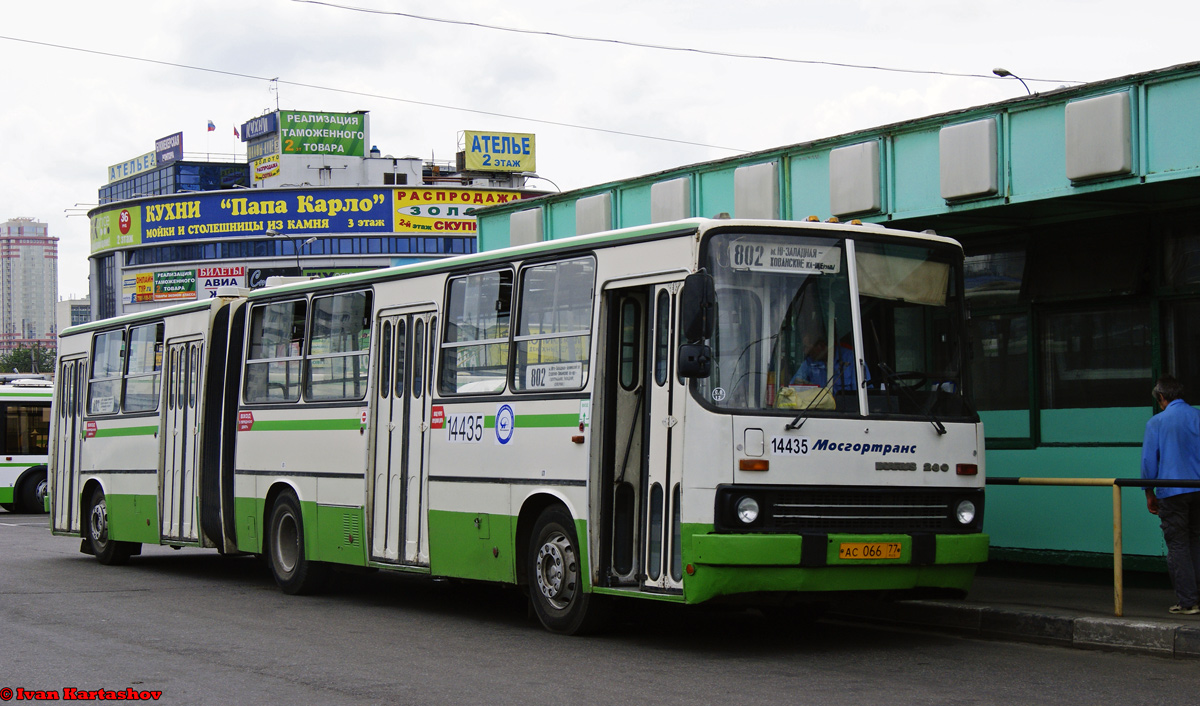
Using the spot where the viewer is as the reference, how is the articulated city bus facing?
facing the viewer and to the right of the viewer

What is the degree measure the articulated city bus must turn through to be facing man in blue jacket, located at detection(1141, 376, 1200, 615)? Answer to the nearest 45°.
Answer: approximately 45° to its left

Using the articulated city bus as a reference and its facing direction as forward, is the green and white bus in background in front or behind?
behind

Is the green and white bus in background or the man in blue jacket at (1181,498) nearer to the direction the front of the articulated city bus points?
the man in blue jacket

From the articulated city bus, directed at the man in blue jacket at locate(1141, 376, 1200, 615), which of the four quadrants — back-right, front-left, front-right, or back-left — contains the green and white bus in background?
back-left

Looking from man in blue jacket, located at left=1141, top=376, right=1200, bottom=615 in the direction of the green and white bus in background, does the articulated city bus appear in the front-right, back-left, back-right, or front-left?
front-left
